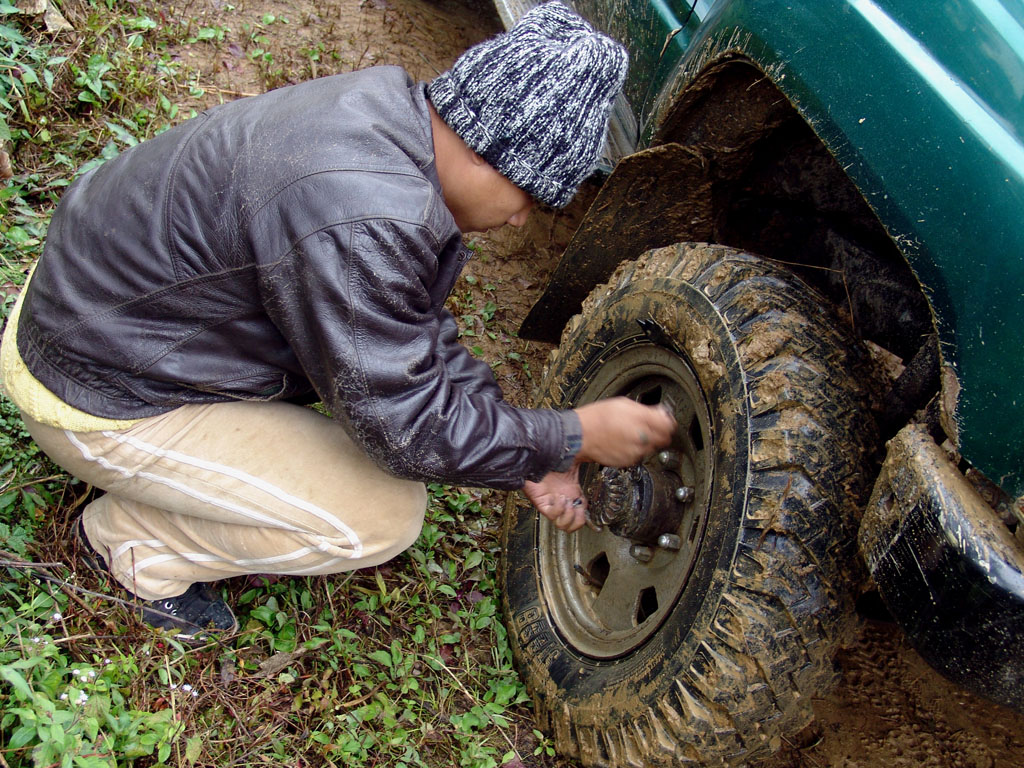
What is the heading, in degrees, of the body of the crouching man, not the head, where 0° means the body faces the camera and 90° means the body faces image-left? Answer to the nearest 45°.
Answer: approximately 270°

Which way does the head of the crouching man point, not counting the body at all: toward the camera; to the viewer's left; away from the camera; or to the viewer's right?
to the viewer's right
